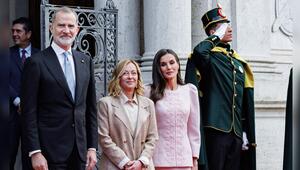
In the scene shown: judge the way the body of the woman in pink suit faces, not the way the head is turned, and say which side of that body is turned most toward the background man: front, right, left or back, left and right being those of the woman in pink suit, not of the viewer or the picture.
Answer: right

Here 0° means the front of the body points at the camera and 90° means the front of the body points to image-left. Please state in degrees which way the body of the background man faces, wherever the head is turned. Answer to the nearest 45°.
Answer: approximately 45°

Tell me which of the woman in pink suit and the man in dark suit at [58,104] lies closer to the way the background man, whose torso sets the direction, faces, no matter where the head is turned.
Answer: the man in dark suit

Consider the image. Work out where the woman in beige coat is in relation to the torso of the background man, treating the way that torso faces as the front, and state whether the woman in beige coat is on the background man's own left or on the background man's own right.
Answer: on the background man's own left

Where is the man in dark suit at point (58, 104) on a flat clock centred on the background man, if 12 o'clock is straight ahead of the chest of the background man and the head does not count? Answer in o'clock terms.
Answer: The man in dark suit is roughly at 10 o'clock from the background man.

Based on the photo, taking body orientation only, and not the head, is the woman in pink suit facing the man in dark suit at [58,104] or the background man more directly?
the man in dark suit

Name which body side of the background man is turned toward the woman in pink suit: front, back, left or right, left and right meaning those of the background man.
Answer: left

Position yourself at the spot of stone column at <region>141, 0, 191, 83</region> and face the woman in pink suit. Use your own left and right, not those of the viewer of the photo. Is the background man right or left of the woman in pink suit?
right
